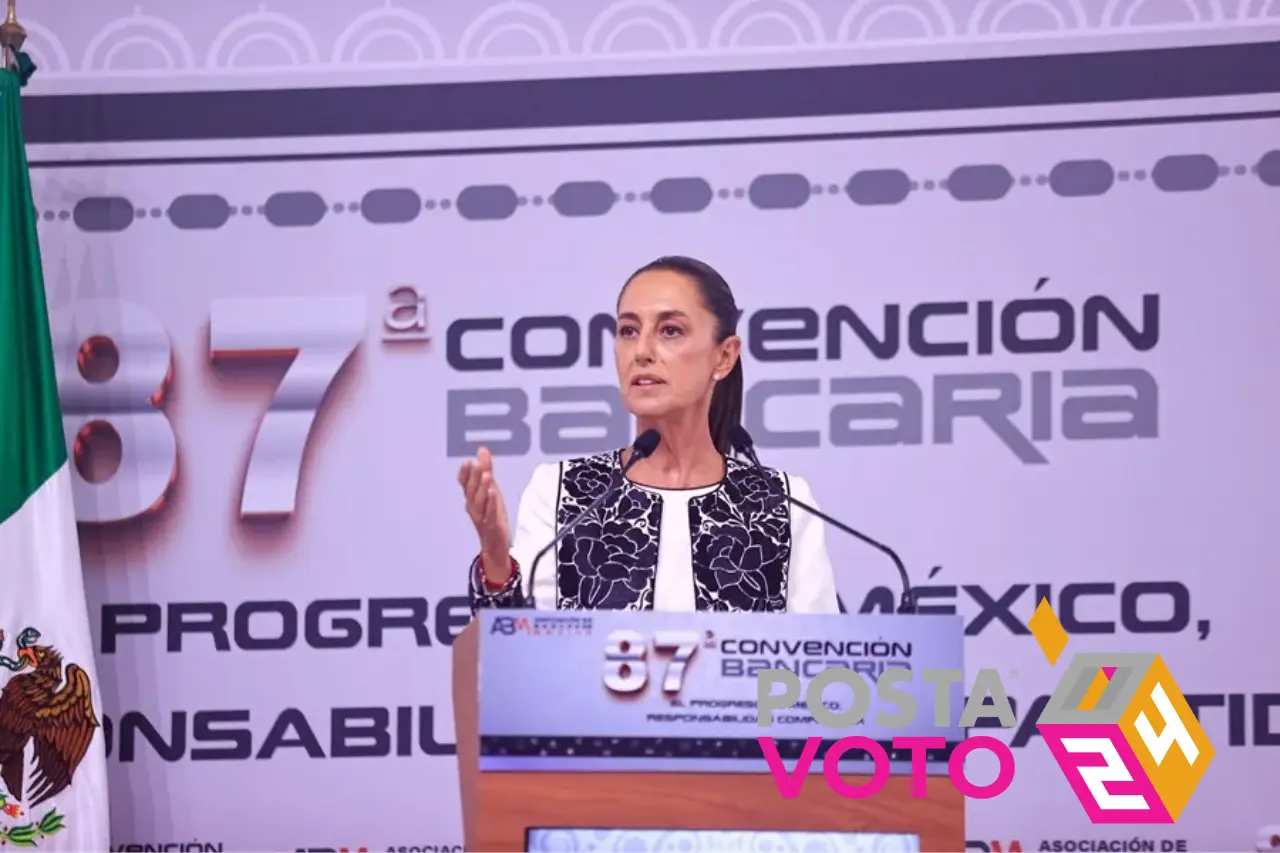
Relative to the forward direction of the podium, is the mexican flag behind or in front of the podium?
behind

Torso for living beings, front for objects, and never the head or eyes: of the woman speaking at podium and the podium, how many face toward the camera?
2

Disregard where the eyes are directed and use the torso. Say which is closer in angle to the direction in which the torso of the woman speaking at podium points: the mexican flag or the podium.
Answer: the podium

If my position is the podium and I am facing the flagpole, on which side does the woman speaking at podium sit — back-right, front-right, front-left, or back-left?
front-right

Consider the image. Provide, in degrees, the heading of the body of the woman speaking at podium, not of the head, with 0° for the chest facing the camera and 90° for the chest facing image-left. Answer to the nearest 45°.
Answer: approximately 0°

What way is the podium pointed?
toward the camera

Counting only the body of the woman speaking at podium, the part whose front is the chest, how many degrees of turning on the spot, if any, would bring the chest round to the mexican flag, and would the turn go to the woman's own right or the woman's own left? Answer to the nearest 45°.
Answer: approximately 135° to the woman's own right

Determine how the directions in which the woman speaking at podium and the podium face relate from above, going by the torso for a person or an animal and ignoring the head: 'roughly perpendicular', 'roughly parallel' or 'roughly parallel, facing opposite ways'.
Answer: roughly parallel

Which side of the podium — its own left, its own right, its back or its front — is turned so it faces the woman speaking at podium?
back

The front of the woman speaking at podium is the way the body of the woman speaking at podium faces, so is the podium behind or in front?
in front

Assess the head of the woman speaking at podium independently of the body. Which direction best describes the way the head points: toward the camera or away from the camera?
toward the camera

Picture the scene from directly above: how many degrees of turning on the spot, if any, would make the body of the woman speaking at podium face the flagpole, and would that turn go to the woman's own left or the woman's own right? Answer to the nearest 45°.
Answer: approximately 135° to the woman's own right
